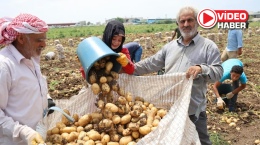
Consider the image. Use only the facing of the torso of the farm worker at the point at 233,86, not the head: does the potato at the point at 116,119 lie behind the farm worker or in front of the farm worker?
in front

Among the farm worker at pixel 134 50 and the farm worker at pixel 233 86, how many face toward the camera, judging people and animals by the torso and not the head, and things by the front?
1

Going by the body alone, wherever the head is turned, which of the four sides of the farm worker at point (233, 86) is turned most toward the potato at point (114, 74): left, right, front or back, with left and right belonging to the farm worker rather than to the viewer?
front

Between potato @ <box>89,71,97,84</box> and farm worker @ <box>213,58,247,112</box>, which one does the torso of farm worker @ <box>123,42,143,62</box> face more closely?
the potato

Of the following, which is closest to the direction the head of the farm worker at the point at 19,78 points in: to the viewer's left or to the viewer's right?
to the viewer's right

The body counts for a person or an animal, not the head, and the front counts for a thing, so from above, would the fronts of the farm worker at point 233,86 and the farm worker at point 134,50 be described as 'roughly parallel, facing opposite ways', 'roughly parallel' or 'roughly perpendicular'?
roughly perpendicular
